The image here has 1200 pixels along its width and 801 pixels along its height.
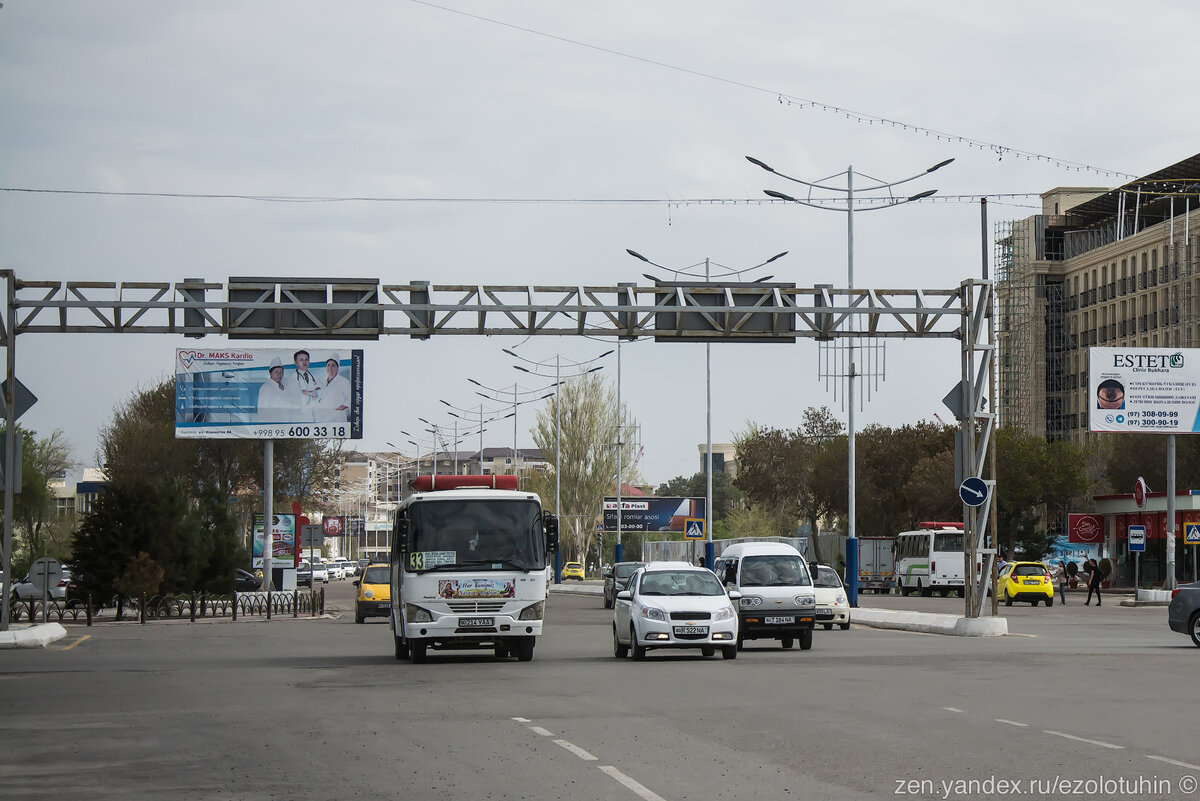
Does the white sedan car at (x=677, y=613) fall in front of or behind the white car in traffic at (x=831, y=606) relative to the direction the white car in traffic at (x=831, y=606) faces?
in front

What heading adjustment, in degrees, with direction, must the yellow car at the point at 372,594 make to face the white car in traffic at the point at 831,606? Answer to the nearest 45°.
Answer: approximately 45° to its left

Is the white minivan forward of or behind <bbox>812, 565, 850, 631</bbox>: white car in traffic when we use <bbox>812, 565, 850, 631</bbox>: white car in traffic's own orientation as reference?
forward

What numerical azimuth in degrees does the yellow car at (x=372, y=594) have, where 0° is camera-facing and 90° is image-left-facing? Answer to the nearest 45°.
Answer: approximately 0°

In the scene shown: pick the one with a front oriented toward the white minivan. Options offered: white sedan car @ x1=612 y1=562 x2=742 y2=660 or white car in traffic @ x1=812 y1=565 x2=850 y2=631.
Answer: the white car in traffic

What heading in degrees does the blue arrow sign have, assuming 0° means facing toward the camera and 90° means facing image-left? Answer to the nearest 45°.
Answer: approximately 0°

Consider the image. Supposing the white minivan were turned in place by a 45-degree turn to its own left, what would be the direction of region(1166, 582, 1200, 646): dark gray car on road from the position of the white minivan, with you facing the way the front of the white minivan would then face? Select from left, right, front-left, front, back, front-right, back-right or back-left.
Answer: front-left
